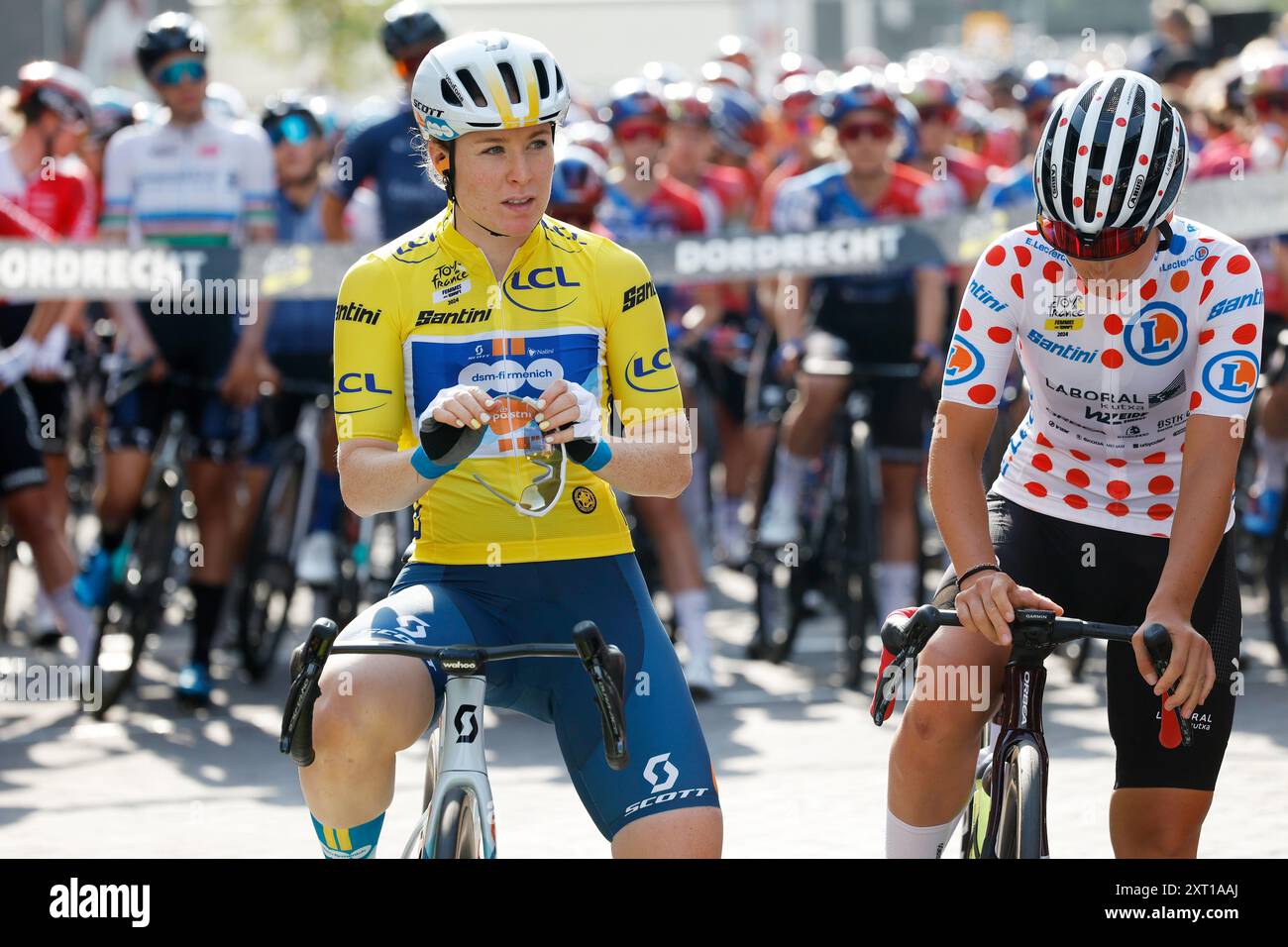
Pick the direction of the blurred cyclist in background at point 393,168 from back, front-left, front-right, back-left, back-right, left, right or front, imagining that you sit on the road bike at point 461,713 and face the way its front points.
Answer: back

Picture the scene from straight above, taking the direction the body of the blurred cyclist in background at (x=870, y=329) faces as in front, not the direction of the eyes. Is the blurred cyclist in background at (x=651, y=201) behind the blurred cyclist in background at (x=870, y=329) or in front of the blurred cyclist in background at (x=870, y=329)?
behind

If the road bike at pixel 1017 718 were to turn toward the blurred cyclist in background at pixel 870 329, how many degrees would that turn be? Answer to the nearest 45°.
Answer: approximately 180°

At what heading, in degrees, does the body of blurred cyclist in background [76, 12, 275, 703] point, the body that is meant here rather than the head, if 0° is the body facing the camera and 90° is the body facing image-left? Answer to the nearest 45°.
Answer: approximately 0°

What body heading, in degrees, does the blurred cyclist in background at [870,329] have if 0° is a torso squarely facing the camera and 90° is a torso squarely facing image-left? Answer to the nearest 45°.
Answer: approximately 0°

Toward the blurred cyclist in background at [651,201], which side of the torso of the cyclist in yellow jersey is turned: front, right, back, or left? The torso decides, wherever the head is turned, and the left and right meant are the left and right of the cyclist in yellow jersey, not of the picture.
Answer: back
